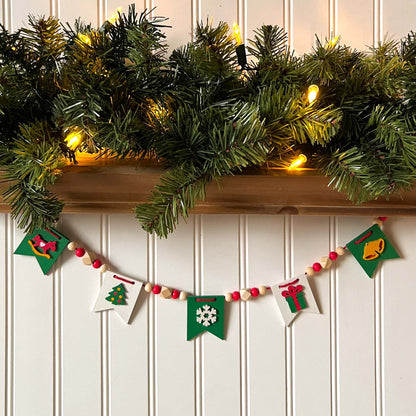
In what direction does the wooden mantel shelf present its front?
toward the camera
